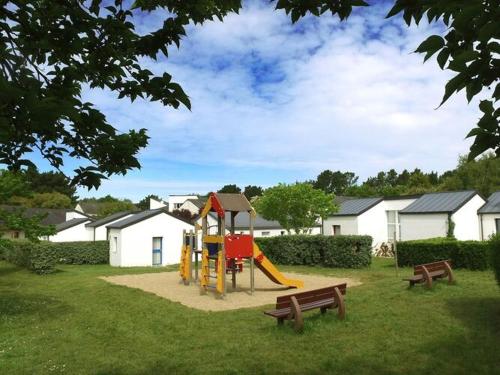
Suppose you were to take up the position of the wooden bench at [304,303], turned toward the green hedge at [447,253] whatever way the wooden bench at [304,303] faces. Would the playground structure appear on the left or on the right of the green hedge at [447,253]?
left

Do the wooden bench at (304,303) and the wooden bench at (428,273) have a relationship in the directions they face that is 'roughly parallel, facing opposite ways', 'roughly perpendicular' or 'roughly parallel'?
roughly parallel
